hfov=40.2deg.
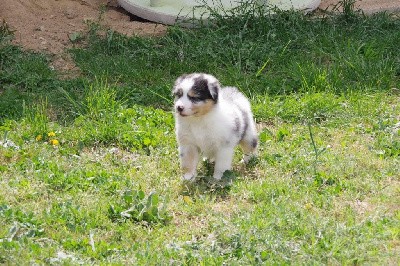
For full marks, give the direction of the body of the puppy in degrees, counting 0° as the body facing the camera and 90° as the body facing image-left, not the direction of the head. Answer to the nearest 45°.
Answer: approximately 45°

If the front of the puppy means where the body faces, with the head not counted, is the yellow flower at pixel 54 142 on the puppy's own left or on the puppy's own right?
on the puppy's own right

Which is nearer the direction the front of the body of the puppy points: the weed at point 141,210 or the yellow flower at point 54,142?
the weed
